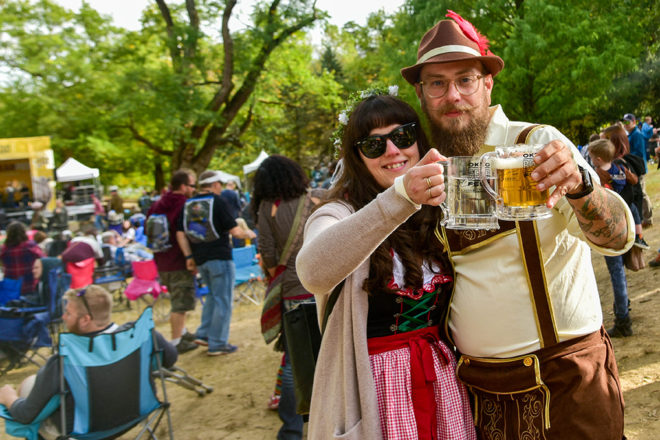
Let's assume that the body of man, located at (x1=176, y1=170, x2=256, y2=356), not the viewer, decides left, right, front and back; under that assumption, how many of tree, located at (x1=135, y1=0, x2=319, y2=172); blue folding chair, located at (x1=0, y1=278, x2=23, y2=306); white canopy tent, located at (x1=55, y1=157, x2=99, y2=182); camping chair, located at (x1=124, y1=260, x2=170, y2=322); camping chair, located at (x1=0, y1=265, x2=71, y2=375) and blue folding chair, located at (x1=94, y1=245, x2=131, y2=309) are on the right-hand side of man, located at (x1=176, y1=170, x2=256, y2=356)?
0

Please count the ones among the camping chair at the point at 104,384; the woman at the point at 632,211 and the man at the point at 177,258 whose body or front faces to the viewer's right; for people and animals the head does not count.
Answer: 1

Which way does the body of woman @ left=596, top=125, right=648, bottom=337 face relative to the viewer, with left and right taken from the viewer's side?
facing to the left of the viewer

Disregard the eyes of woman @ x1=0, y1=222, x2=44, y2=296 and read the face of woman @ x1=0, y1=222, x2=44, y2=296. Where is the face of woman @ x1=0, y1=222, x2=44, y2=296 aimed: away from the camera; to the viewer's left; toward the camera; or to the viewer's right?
away from the camera

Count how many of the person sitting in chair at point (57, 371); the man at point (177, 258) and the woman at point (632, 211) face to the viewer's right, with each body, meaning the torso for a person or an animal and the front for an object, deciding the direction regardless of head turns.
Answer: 1

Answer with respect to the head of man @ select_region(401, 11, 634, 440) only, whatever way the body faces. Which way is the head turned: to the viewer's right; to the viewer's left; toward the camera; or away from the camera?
toward the camera

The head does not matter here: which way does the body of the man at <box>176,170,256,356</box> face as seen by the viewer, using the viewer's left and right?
facing away from the viewer and to the right of the viewer

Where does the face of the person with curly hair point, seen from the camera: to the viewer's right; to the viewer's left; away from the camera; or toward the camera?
away from the camera
